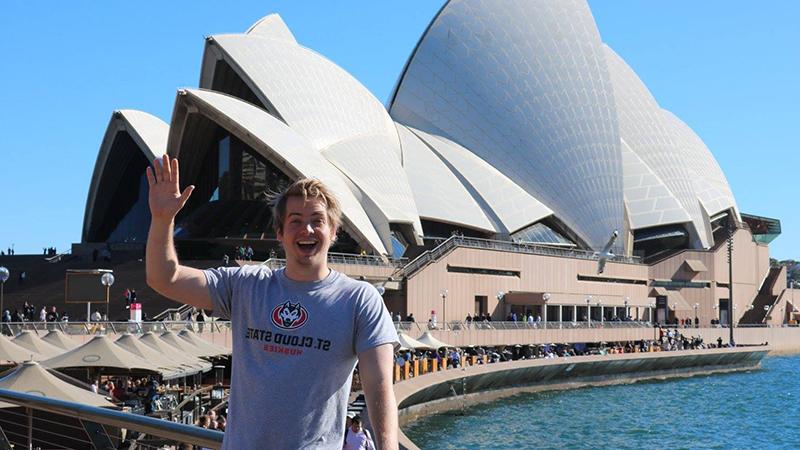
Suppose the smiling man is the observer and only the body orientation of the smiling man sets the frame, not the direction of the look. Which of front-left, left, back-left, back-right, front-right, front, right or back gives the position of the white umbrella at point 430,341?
back

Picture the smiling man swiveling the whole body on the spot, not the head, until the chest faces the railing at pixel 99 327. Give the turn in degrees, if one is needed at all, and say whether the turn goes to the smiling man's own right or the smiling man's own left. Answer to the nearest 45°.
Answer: approximately 180°

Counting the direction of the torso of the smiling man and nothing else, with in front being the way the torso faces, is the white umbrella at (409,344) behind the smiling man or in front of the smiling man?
behind

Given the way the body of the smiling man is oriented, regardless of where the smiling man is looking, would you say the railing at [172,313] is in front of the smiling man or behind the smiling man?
behind

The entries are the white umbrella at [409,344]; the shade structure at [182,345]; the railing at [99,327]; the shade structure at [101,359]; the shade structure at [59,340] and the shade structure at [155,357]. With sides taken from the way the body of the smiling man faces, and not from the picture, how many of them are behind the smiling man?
6

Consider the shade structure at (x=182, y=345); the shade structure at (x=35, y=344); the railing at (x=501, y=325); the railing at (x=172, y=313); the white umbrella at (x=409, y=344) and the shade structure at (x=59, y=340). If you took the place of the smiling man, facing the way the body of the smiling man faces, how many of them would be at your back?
6

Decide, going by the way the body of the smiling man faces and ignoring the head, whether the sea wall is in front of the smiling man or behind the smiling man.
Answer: behind

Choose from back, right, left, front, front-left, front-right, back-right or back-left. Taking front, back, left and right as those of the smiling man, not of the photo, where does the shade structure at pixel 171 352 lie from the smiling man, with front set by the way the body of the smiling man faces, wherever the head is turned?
back

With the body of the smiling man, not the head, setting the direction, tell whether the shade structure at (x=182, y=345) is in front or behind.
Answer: behind

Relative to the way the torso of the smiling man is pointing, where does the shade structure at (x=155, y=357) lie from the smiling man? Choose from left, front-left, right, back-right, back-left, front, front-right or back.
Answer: back

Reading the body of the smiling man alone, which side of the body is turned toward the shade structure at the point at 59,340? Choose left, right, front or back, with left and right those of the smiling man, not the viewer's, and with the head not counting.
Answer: back

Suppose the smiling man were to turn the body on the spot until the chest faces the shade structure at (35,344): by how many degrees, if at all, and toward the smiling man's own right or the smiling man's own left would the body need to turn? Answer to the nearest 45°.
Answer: approximately 180°

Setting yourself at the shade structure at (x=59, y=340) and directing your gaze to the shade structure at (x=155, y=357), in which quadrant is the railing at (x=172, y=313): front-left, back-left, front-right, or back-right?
back-left

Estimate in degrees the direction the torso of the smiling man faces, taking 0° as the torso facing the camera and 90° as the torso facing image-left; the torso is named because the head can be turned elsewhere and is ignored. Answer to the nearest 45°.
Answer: approximately 0°

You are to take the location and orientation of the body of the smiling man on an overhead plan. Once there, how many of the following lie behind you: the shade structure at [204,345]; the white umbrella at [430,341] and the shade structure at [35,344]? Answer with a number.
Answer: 3
